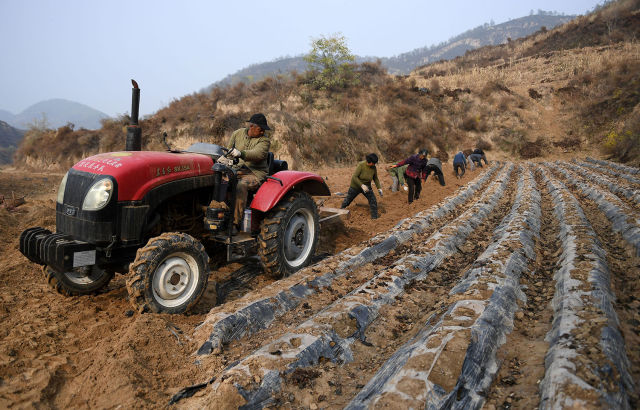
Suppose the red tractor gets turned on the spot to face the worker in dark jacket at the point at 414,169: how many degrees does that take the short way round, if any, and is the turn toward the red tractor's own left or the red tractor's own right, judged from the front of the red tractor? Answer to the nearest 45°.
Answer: approximately 180°

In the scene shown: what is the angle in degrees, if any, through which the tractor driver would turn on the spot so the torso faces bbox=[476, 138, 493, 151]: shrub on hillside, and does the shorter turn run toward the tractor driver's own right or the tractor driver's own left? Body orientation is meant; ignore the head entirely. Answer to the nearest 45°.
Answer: approximately 180°

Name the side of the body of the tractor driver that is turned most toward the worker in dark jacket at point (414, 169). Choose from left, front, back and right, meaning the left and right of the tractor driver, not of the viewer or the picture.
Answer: back

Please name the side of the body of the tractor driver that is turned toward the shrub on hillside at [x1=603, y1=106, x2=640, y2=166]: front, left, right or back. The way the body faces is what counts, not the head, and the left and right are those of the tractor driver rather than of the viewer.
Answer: back

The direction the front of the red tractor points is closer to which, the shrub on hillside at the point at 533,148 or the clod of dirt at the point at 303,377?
the clod of dirt

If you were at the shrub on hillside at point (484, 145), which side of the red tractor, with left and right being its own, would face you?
back

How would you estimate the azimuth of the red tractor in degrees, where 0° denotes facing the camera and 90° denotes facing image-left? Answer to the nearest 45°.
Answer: approximately 45°

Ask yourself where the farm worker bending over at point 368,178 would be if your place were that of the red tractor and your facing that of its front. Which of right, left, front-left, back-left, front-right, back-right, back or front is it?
back

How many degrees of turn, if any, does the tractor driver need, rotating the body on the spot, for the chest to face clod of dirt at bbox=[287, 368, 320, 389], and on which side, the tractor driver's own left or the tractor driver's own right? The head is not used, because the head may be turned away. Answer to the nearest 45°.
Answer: approximately 45° to the tractor driver's own left

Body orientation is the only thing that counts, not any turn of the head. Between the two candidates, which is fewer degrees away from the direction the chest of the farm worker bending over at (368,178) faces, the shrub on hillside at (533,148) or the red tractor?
the red tractor
